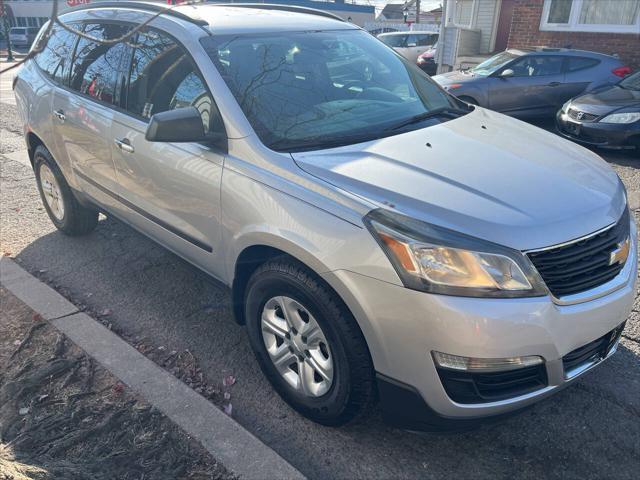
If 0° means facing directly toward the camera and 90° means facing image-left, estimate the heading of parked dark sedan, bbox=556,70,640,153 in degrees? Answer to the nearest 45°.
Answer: approximately 45°

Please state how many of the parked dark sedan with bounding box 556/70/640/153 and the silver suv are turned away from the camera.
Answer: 0

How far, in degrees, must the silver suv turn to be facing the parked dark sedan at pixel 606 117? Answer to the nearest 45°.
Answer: approximately 90° to its left

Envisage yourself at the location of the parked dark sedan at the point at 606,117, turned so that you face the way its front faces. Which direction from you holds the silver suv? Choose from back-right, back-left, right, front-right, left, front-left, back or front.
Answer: front-left

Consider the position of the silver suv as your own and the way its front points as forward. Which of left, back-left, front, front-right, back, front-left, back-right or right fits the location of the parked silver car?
back-left

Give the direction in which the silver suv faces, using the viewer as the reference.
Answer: facing the viewer and to the right of the viewer

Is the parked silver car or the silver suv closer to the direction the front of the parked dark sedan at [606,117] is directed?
the silver suv

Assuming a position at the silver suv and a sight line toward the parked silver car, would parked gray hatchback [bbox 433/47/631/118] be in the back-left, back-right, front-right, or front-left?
front-right

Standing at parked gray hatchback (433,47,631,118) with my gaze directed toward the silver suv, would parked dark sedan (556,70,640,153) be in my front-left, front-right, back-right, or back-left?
front-left
